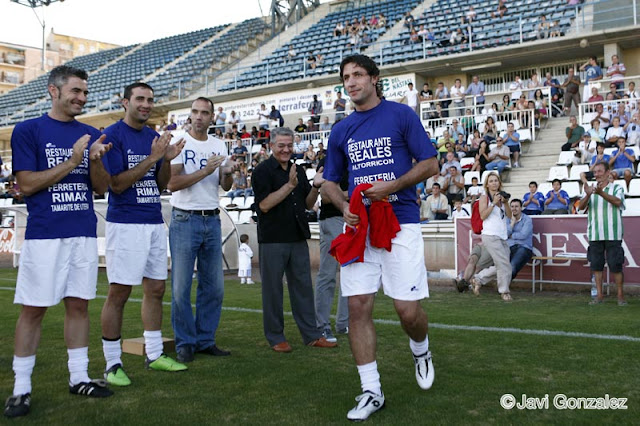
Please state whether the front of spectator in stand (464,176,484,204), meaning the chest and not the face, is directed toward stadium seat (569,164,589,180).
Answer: no

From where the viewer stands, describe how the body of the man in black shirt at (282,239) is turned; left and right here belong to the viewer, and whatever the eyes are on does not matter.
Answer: facing the viewer and to the right of the viewer

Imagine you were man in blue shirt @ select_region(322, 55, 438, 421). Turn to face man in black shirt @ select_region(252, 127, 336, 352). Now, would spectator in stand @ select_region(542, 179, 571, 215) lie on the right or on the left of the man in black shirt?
right

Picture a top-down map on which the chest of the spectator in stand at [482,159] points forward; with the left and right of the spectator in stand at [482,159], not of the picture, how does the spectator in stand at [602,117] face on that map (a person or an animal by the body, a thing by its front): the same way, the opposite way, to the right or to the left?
the same way

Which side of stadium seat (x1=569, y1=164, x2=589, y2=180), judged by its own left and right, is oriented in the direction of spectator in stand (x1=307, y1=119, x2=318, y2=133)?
right

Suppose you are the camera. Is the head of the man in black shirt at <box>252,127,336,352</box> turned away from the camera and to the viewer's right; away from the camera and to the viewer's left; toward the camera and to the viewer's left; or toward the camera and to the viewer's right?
toward the camera and to the viewer's right

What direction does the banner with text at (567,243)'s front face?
toward the camera

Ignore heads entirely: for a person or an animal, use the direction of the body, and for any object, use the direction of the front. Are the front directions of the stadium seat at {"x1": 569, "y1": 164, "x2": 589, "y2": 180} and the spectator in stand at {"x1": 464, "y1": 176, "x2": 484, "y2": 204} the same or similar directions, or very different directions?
same or similar directions

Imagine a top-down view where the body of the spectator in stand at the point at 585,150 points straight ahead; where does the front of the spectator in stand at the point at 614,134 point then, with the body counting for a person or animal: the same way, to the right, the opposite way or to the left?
the same way

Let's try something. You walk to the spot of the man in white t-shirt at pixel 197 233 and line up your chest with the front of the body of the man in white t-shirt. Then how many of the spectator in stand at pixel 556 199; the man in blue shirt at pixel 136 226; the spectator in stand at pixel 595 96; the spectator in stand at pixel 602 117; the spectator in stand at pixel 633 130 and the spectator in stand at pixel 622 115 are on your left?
5

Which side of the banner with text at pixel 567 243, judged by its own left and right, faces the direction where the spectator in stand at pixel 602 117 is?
back

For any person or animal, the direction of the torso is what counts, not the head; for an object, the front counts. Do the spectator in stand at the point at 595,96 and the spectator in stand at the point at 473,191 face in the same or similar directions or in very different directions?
same or similar directions

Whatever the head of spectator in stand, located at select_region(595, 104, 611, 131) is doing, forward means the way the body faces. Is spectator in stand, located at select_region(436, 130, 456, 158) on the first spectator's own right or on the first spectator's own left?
on the first spectator's own right

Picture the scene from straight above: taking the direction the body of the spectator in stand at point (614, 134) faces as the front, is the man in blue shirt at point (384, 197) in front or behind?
in front

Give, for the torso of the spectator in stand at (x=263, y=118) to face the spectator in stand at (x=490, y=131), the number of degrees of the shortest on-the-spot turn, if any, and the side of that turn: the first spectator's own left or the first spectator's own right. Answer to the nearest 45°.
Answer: approximately 90° to the first spectator's own left

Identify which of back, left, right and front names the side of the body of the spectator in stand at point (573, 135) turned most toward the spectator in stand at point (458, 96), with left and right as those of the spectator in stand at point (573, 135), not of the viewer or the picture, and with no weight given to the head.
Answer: right
